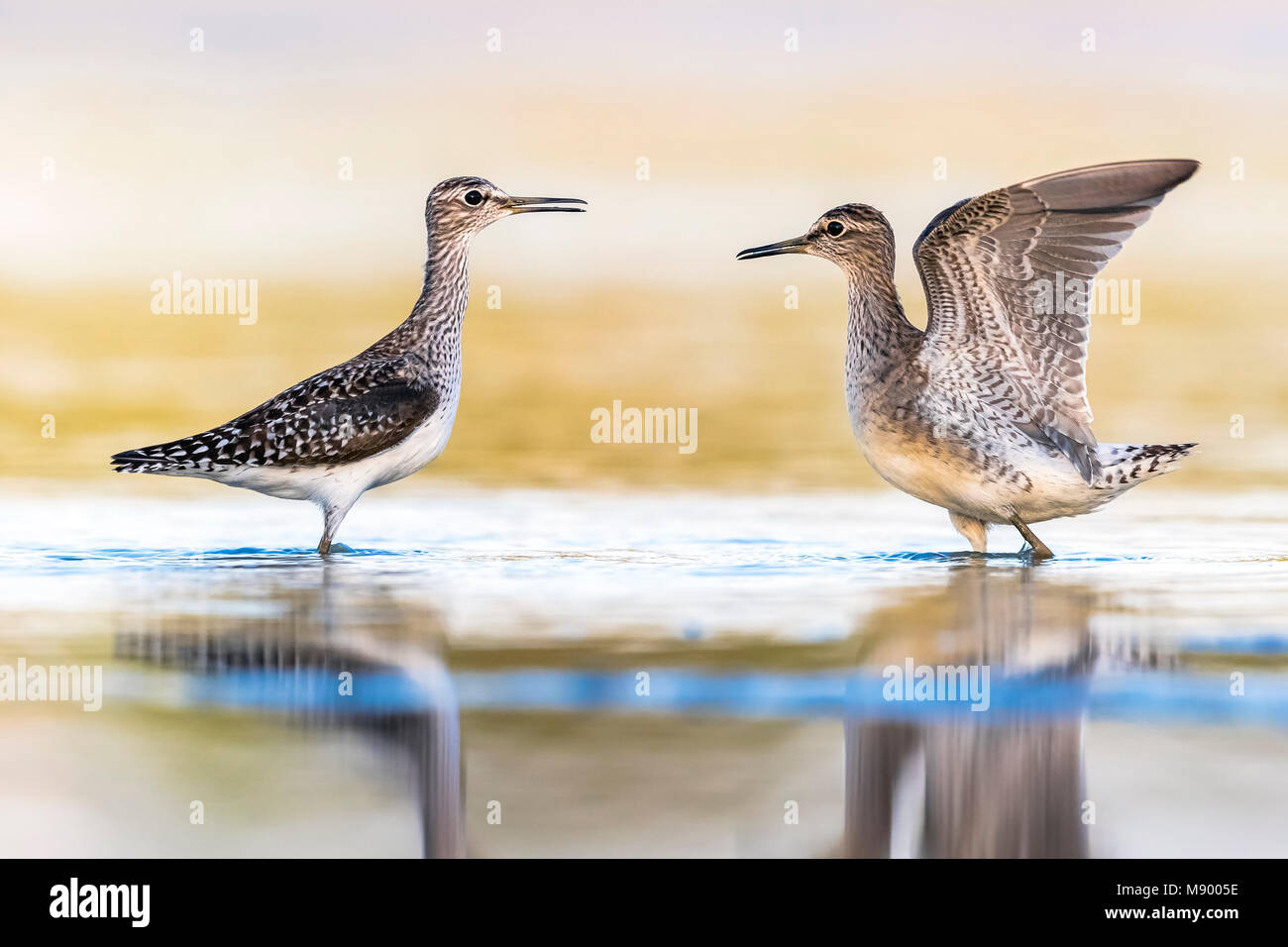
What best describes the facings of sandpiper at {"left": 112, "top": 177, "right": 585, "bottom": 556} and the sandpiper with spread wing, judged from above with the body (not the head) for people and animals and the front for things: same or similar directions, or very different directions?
very different directions

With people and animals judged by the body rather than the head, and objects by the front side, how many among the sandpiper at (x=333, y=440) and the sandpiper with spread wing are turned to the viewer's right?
1

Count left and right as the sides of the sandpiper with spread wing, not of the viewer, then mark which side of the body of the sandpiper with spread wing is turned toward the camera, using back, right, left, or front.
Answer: left

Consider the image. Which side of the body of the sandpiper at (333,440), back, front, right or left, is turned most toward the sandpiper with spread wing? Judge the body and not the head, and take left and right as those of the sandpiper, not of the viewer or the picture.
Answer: front

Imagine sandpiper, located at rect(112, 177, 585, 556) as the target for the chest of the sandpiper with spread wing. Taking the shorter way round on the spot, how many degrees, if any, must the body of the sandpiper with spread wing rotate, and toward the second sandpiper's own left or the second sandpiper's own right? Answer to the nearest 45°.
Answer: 0° — it already faces it

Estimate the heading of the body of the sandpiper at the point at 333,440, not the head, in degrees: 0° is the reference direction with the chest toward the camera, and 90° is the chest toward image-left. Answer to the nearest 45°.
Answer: approximately 270°
